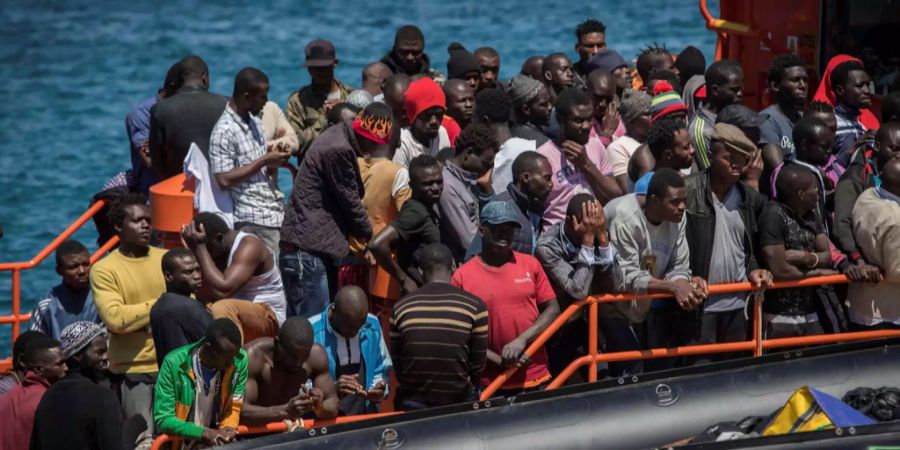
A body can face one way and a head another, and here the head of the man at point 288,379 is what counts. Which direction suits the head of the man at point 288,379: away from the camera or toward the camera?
toward the camera

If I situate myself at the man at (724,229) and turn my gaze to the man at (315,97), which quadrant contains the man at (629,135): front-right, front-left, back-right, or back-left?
front-right

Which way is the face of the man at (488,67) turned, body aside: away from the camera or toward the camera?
toward the camera

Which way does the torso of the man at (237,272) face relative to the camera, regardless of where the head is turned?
to the viewer's left

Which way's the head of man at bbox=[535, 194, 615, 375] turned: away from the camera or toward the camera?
toward the camera

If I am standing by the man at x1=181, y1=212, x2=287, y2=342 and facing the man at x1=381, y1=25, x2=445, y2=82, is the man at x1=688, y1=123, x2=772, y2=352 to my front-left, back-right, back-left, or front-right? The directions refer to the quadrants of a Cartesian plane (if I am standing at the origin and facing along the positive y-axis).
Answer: front-right

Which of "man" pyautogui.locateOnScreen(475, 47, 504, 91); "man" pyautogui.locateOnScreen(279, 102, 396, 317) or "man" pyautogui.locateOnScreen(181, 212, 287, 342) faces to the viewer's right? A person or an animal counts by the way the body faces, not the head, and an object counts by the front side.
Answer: "man" pyautogui.locateOnScreen(279, 102, 396, 317)

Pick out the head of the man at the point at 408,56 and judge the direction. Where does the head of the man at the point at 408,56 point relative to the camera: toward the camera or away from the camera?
toward the camera

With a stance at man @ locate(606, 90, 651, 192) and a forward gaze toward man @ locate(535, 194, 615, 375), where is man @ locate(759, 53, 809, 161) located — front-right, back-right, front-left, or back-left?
back-left

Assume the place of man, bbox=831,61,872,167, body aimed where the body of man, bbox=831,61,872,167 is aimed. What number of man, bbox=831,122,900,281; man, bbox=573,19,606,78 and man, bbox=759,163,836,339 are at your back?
1

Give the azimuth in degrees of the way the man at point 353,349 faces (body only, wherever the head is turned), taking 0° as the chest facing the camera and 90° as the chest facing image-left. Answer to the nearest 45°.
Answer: approximately 0°

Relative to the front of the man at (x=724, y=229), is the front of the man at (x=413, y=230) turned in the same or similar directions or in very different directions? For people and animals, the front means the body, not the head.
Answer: same or similar directions

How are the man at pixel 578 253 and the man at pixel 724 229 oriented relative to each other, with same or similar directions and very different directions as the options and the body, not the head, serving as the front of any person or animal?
same or similar directions

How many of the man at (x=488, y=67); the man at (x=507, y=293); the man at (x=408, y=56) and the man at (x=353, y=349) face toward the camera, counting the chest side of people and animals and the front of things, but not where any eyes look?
4

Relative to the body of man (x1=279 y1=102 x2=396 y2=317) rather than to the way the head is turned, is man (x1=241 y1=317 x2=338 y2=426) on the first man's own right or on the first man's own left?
on the first man's own right

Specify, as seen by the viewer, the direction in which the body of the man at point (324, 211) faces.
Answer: to the viewer's right
